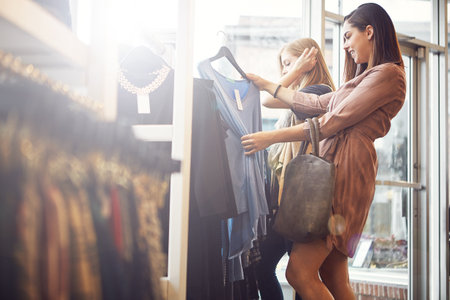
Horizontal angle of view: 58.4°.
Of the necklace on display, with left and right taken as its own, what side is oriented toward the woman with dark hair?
left

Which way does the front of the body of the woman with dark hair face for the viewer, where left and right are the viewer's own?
facing to the left of the viewer

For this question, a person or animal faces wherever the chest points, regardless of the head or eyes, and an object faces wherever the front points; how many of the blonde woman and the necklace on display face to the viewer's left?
1

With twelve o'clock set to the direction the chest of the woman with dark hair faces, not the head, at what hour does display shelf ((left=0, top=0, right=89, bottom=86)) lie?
The display shelf is roughly at 10 o'clock from the woman with dark hair.

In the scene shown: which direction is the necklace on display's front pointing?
toward the camera

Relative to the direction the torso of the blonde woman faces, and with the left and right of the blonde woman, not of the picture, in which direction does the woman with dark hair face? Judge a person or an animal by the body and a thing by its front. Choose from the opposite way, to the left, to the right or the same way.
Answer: the same way

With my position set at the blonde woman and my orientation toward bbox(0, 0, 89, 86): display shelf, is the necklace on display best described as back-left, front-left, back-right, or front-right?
front-right

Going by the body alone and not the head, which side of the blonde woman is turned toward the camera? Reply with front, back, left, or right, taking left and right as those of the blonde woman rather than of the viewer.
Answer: left

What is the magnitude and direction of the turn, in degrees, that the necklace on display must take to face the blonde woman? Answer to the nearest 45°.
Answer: approximately 135° to its left

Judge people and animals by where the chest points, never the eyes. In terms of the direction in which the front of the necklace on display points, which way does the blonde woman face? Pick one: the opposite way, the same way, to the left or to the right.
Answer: to the right

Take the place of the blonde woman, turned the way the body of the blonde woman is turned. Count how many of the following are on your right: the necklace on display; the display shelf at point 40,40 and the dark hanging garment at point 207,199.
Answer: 0
